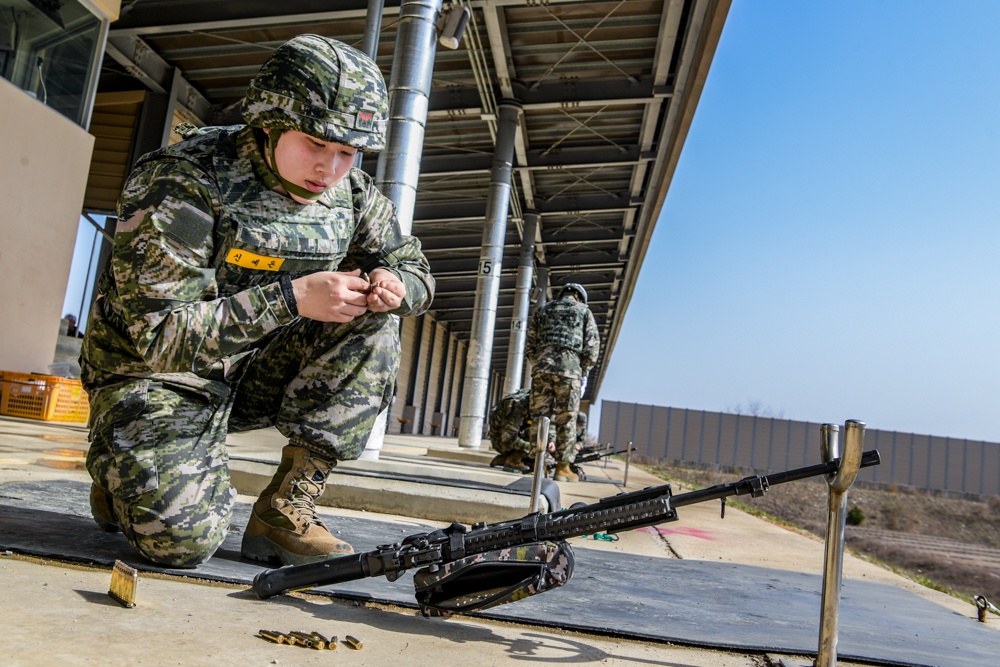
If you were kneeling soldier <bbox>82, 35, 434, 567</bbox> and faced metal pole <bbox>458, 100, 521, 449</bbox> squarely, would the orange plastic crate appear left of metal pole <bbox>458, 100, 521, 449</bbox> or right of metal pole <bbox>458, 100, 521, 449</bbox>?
left

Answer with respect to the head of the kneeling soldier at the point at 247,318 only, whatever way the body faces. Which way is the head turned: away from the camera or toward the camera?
toward the camera

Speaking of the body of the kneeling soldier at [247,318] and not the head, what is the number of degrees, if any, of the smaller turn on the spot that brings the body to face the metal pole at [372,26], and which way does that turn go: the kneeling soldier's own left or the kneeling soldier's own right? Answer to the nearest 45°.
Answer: approximately 135° to the kneeling soldier's own left

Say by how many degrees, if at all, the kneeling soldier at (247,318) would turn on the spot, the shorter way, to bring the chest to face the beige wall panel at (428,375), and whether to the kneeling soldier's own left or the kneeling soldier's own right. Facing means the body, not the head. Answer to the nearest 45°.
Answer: approximately 135° to the kneeling soldier's own left

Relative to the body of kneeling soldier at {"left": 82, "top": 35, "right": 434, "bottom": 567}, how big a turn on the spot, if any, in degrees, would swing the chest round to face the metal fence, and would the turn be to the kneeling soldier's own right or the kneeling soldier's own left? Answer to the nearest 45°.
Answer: approximately 90° to the kneeling soldier's own left

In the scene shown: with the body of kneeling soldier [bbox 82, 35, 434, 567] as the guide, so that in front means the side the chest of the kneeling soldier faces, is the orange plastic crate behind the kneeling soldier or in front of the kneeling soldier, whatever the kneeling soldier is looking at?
behind

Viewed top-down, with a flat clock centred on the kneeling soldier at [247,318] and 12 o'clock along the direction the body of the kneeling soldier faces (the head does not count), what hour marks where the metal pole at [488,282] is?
The metal pole is roughly at 8 o'clock from the kneeling soldier.

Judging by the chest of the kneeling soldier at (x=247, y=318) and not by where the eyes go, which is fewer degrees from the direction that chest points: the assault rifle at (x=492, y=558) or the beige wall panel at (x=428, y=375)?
the assault rifle

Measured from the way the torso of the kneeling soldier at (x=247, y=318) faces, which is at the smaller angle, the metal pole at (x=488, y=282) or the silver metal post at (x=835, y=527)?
the silver metal post

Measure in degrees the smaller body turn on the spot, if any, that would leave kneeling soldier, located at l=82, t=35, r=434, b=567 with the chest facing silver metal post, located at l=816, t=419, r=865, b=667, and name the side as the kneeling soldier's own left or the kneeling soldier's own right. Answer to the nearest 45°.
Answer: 0° — they already face it

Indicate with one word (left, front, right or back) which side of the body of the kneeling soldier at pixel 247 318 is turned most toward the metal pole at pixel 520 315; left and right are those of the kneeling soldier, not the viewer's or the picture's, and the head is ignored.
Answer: left

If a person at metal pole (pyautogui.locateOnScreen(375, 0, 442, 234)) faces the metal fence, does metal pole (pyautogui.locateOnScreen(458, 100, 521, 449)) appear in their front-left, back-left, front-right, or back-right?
front-left

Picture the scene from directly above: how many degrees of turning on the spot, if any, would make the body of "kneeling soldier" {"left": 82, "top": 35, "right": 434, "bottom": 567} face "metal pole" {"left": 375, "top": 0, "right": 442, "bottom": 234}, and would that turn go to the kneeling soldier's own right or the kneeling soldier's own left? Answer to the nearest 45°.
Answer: approximately 135° to the kneeling soldier's own left
